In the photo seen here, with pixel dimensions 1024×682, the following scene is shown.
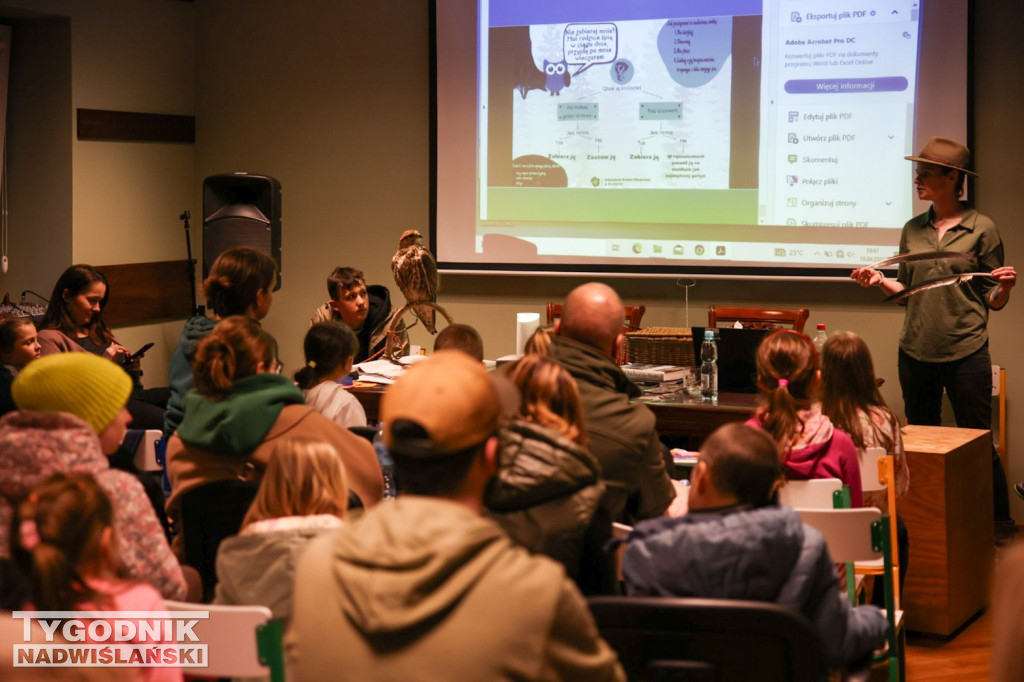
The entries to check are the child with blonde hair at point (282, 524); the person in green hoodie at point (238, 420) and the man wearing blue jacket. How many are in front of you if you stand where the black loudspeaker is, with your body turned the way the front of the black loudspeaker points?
3

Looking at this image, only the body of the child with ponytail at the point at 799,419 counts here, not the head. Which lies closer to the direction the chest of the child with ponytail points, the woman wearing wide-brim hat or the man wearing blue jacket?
the woman wearing wide-brim hat

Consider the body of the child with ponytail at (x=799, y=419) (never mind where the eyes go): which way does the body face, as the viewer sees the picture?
away from the camera

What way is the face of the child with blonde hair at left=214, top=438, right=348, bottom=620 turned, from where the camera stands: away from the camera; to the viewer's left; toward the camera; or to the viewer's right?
away from the camera

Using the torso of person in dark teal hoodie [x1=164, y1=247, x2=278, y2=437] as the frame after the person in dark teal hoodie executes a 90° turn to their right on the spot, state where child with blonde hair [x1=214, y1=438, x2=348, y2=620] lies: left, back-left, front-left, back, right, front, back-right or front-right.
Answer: front-right

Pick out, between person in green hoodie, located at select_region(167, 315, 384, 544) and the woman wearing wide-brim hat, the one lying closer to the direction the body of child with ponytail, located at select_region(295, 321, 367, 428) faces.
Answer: the woman wearing wide-brim hat

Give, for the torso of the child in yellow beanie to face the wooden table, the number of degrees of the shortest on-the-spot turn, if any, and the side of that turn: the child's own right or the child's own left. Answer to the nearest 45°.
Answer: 0° — they already face it

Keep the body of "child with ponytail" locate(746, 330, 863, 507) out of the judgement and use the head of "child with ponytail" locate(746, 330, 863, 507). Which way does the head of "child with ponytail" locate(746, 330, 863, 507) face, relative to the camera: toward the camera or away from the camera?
away from the camera

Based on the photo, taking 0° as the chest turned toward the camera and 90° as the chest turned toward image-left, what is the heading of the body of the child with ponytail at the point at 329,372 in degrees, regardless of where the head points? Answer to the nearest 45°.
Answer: approximately 225°

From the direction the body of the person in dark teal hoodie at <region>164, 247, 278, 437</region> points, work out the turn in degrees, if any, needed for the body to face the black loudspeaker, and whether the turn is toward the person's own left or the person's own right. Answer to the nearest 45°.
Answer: approximately 45° to the person's own left

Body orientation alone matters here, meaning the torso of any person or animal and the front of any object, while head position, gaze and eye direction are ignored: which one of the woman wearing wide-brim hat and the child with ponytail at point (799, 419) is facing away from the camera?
the child with ponytail
